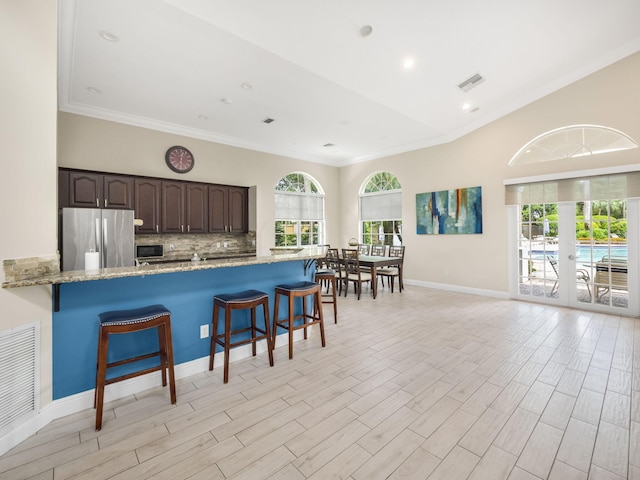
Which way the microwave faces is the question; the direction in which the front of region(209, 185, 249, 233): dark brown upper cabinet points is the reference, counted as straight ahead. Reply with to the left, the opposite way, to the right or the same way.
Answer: the same way

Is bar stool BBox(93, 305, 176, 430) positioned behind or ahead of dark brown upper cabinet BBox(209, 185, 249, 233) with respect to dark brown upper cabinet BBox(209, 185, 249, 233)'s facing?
ahead

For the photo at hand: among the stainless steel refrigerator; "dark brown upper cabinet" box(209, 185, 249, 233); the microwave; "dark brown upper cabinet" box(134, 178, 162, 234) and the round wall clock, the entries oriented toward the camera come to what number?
5

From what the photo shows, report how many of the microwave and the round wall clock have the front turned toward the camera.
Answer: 2

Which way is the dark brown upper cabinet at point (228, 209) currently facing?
toward the camera

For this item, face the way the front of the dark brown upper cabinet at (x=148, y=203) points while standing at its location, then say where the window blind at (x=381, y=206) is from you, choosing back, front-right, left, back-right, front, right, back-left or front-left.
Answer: left

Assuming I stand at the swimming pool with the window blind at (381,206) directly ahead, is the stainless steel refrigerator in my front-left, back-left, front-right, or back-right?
front-left

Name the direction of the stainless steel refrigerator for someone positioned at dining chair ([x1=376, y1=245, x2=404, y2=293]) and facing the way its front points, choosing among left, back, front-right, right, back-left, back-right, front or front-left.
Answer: front

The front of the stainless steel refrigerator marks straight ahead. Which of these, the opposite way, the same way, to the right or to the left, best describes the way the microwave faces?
the same way

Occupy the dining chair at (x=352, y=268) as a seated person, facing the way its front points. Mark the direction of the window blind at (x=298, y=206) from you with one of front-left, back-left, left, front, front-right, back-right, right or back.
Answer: left

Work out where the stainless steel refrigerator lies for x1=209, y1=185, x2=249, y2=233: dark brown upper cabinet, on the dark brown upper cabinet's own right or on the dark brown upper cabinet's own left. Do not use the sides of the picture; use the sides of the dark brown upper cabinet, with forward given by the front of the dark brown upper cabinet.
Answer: on the dark brown upper cabinet's own right

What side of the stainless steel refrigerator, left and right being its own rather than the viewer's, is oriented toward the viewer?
front

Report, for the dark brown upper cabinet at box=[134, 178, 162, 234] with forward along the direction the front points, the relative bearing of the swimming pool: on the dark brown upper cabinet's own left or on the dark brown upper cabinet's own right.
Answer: on the dark brown upper cabinet's own left

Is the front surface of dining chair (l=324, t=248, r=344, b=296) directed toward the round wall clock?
no

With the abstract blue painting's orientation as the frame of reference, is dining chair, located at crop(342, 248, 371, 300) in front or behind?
in front

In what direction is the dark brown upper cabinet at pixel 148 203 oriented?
toward the camera
